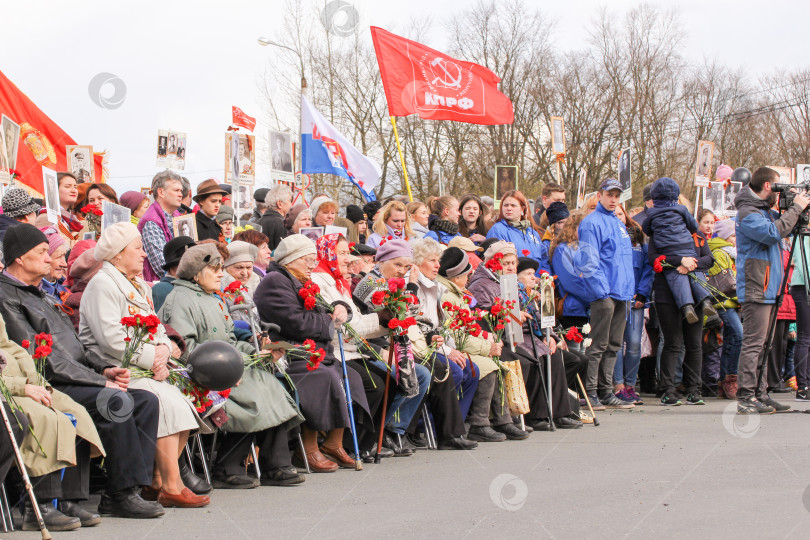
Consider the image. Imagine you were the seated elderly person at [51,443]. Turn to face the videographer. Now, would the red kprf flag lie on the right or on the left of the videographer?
left

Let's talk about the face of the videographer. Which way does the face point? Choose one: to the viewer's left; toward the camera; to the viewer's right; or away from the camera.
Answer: to the viewer's right

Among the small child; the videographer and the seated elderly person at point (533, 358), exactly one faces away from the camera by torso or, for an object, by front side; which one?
the small child

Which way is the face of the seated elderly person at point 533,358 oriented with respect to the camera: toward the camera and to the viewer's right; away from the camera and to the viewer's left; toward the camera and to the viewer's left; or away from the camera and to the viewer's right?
toward the camera and to the viewer's right

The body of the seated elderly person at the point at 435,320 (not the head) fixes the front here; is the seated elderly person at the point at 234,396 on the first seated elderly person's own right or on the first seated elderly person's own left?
on the first seated elderly person's own right

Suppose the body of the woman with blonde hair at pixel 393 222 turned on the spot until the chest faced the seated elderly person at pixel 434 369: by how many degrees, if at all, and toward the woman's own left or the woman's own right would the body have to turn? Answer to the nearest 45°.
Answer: approximately 45° to the woman's own right

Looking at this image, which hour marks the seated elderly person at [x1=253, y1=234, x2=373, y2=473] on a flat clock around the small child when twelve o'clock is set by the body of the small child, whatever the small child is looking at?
The seated elderly person is roughly at 7 o'clock from the small child.

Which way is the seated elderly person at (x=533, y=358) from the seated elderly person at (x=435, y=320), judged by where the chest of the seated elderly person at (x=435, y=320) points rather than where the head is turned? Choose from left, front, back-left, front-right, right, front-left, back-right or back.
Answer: left

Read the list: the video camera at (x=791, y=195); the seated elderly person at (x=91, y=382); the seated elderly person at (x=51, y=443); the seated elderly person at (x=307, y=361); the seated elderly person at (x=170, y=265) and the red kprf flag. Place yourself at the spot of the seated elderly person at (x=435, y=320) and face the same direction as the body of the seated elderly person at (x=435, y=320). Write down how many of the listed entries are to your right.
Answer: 4

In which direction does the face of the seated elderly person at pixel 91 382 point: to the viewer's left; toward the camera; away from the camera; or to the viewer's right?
to the viewer's right
